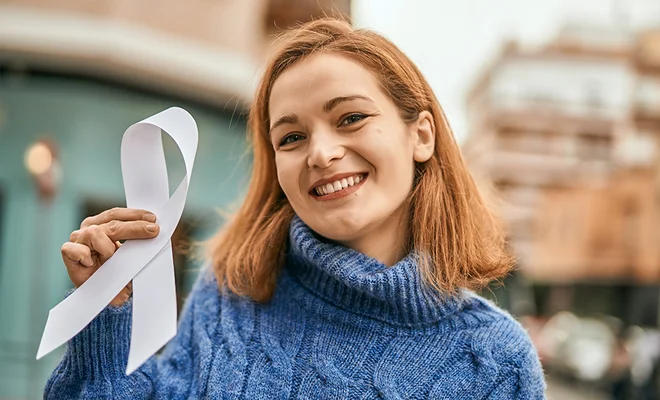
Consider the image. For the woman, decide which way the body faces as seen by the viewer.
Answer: toward the camera
